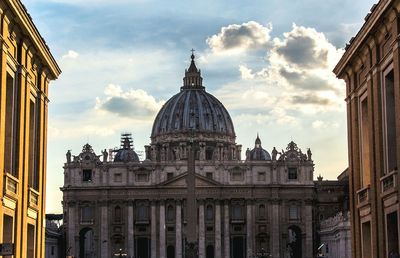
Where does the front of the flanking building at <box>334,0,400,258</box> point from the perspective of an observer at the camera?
facing to the left of the viewer

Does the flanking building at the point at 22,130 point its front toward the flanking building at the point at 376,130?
yes

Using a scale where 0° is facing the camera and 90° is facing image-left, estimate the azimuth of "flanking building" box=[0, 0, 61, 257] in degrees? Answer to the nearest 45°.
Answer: approximately 270°

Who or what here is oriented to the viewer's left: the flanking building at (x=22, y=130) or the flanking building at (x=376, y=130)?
the flanking building at (x=376, y=130)

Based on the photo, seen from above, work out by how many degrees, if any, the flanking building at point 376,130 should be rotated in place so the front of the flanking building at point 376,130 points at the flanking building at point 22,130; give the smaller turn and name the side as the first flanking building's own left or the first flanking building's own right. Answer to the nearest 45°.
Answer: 0° — it already faces it

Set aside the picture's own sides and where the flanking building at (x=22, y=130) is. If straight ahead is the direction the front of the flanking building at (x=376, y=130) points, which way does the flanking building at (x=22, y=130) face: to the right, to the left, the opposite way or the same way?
the opposite way

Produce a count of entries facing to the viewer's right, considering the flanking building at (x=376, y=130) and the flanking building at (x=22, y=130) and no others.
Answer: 1
